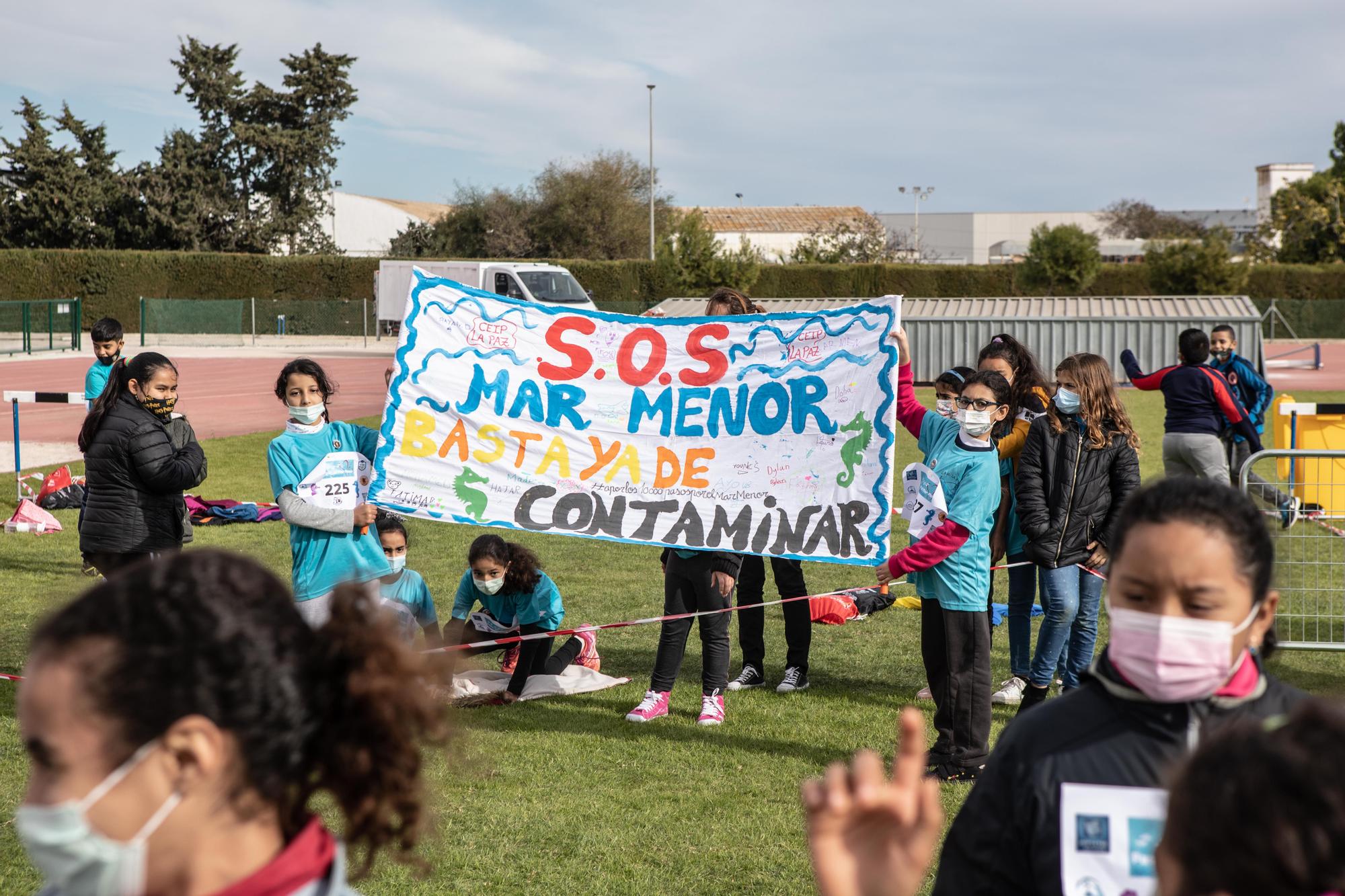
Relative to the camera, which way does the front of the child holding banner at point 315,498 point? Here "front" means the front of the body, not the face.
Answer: toward the camera

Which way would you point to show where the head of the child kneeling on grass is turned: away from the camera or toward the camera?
toward the camera

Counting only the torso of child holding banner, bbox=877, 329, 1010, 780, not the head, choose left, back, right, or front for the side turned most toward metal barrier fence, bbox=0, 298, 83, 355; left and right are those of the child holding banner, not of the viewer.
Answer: right

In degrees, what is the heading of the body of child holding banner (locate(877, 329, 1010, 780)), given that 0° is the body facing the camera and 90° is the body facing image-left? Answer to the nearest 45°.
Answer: approximately 45°

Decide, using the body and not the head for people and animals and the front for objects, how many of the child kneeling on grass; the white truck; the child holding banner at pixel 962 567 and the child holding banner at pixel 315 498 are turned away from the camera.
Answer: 0

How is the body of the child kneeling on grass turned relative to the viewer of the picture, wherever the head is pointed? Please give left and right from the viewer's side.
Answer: facing the viewer and to the left of the viewer

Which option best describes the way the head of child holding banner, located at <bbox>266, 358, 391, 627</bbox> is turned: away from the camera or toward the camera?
toward the camera

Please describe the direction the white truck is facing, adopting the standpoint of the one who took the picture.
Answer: facing the viewer and to the right of the viewer

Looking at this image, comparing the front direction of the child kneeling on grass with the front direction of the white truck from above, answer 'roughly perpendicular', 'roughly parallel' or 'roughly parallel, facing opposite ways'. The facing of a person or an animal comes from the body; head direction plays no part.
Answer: roughly perpendicular

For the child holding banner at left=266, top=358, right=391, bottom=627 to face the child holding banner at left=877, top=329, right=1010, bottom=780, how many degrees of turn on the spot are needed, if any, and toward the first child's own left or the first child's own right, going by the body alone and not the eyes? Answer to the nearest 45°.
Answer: approximately 90° to the first child's own left

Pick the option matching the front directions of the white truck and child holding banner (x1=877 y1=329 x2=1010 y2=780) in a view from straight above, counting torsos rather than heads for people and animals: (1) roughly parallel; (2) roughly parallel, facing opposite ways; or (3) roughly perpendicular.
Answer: roughly perpendicular

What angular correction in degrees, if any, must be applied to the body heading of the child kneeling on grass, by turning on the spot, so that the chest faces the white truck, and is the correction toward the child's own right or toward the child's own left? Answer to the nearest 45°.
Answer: approximately 135° to the child's own right

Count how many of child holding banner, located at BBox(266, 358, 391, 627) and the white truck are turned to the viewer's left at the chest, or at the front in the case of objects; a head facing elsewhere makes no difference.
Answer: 0

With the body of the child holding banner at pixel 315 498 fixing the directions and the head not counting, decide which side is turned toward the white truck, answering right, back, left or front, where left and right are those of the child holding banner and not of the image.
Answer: back

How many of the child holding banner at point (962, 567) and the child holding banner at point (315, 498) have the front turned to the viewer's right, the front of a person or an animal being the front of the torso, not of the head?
0
